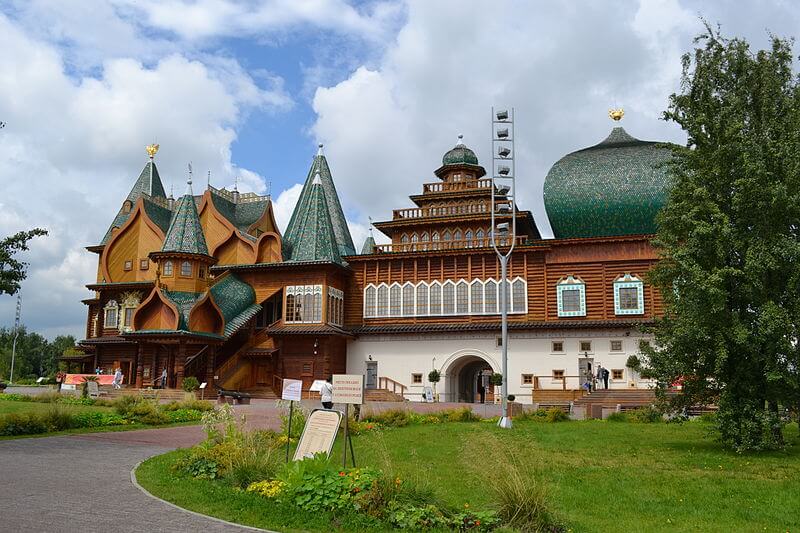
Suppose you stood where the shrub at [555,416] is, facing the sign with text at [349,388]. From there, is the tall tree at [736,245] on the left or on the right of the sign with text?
left

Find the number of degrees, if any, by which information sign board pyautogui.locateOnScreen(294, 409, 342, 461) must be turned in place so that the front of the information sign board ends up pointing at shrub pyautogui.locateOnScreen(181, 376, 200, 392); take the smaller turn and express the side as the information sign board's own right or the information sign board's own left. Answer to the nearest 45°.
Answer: approximately 135° to the information sign board's own right

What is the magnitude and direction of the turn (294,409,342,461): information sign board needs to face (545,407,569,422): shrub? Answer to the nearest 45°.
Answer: approximately 180°

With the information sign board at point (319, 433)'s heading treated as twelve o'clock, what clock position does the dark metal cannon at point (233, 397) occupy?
The dark metal cannon is roughly at 4 o'clock from the information sign board.

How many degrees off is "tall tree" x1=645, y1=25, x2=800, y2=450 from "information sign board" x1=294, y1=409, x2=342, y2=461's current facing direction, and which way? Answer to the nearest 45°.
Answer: approximately 135° to its left

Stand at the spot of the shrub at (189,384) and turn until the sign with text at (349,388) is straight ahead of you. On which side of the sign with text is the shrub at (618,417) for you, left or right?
left

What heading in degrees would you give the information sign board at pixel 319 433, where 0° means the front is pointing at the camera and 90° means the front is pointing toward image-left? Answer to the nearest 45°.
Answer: approximately 45°

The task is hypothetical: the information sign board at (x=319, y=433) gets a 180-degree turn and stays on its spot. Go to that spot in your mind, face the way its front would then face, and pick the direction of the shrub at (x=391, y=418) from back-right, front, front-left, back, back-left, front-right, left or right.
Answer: front-left

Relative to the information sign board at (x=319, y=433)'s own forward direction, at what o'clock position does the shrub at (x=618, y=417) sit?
The shrub is roughly at 6 o'clock from the information sign board.
